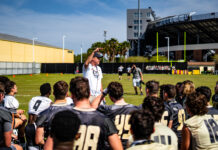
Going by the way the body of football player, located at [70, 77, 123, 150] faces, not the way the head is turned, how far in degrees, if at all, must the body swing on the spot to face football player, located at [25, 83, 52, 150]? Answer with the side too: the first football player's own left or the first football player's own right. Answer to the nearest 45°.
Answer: approximately 45° to the first football player's own left

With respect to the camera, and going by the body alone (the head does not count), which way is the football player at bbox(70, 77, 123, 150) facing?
away from the camera

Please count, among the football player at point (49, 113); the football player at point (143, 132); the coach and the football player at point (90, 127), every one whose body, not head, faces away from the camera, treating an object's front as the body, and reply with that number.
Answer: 3

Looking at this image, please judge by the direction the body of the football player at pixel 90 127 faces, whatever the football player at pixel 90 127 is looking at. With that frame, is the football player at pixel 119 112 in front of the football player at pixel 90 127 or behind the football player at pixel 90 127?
in front

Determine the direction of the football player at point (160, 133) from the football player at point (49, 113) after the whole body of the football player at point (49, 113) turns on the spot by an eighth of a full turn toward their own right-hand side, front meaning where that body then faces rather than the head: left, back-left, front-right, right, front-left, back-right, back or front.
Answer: right

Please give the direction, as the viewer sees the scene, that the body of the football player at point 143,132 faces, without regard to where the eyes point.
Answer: away from the camera

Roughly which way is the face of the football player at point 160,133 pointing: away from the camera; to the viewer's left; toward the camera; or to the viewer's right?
away from the camera

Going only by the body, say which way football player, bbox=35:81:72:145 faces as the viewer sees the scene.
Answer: away from the camera

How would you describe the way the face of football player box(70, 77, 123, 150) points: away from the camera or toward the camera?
away from the camera

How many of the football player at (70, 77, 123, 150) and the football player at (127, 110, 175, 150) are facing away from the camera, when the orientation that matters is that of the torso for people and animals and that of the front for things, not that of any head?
2

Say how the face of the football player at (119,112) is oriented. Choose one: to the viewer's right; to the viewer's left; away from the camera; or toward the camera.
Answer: away from the camera

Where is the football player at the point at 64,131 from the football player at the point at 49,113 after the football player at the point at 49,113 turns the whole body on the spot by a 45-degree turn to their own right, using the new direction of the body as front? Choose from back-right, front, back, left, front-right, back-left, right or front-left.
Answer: back-right

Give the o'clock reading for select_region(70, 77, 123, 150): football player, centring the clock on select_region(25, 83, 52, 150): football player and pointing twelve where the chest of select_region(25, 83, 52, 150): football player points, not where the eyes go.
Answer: select_region(70, 77, 123, 150): football player is roughly at 4 o'clock from select_region(25, 83, 52, 150): football player.

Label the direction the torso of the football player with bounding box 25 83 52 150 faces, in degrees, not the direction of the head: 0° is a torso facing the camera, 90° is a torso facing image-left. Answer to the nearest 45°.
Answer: approximately 225°

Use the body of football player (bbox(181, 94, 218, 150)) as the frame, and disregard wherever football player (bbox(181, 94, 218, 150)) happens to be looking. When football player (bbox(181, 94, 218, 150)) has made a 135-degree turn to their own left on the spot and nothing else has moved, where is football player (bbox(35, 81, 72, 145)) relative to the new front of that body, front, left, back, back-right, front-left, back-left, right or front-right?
right

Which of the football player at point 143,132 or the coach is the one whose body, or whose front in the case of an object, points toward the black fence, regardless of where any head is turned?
the football player

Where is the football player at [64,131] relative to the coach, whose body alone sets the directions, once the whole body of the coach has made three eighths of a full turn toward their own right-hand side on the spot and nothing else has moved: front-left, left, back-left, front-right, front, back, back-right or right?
left
